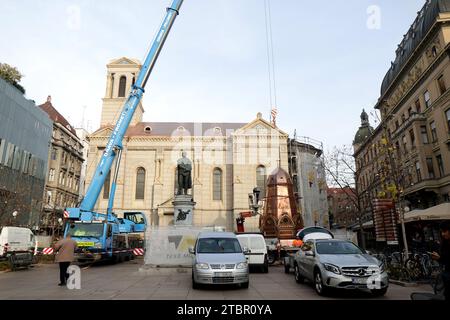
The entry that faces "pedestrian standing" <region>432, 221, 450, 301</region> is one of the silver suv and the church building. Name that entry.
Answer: the silver suv

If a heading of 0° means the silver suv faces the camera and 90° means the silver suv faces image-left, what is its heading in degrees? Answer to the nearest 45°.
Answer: approximately 315°
